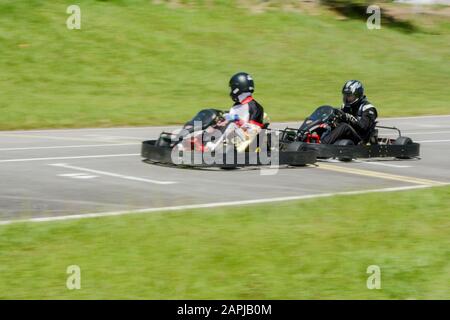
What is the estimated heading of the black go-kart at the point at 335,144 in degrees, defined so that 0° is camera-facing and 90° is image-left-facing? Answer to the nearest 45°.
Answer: approximately 90°

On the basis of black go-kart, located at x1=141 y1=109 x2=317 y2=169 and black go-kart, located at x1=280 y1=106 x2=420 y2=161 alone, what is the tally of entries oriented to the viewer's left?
2

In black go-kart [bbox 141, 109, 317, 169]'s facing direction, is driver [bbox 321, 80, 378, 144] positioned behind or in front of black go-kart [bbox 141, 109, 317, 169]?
behind

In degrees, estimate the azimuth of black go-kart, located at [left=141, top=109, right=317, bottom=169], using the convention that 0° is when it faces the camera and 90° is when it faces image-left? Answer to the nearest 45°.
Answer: approximately 90°

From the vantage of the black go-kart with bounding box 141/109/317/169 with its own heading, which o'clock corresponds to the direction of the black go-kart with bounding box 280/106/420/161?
the black go-kart with bounding box 280/106/420/161 is roughly at 5 o'clock from the black go-kart with bounding box 141/109/317/169.
